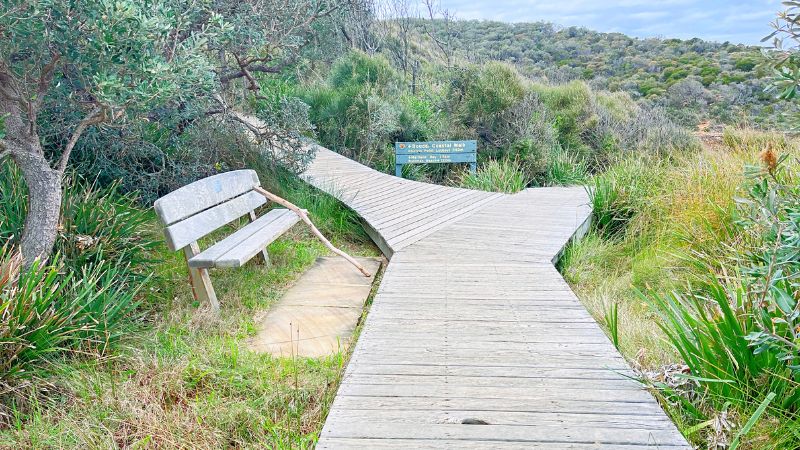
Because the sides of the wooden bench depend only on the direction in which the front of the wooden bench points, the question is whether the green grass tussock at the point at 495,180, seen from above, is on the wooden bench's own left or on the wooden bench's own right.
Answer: on the wooden bench's own left

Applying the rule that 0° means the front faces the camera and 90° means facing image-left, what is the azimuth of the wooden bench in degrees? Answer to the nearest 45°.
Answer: approximately 315°

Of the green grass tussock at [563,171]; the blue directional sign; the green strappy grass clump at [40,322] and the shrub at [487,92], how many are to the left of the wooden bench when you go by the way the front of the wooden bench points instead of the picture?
3

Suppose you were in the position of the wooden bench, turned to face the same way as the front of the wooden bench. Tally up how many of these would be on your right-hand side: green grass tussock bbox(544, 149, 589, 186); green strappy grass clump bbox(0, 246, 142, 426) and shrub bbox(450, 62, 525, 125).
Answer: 1

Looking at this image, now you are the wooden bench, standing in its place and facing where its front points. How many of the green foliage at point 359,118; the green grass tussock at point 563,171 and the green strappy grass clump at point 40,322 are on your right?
1

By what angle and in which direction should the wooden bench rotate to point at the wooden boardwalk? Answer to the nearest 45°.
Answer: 0° — it already faces it

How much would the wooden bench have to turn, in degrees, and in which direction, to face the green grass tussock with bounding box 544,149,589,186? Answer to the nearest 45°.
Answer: approximately 90° to its left

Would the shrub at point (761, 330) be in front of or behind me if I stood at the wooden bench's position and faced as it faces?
in front

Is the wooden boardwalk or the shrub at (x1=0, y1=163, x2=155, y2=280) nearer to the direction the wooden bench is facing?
the wooden boardwalk
